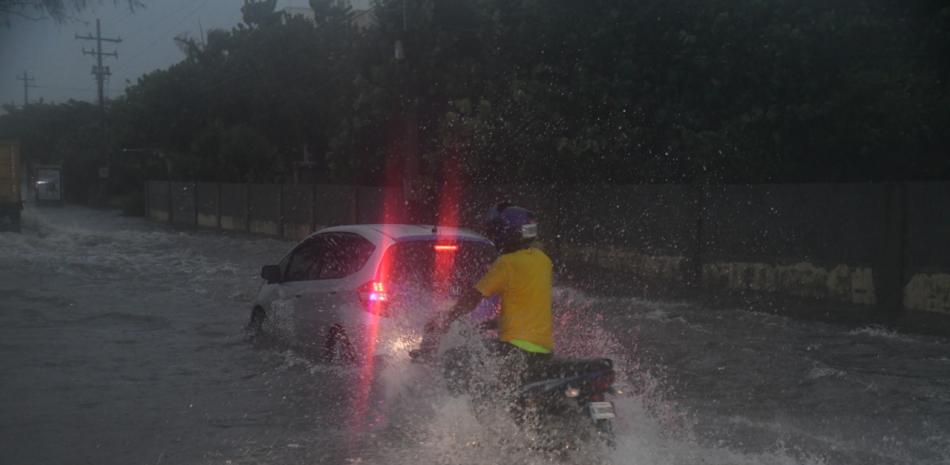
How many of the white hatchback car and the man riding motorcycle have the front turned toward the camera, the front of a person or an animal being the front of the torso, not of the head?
0

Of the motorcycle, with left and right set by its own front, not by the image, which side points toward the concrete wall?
right

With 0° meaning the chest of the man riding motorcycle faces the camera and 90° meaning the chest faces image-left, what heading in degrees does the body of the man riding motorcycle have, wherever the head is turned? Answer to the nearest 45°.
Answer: approximately 135°

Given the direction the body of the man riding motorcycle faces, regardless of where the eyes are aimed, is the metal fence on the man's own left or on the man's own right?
on the man's own right

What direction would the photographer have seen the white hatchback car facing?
facing away from the viewer and to the left of the viewer

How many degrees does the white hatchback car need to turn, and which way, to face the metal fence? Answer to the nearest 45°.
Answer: approximately 90° to its right

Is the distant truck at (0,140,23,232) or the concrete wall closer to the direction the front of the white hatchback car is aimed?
the distant truck

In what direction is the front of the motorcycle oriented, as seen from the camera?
facing away from the viewer and to the left of the viewer

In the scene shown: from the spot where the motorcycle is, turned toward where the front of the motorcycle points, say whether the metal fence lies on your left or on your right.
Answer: on your right
